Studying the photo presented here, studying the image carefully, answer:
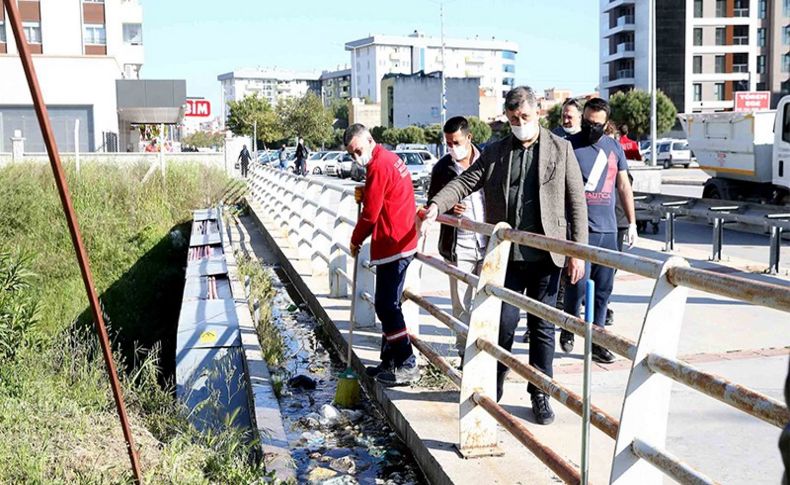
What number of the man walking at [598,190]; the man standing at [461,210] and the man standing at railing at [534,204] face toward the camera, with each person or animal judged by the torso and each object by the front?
3

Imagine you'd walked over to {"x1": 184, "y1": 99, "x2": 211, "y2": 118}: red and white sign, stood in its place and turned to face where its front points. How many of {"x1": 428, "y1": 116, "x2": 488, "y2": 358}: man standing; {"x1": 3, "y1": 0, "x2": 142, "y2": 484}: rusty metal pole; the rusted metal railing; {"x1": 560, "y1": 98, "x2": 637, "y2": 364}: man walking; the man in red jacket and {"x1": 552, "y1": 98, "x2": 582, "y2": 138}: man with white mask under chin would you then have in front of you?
6

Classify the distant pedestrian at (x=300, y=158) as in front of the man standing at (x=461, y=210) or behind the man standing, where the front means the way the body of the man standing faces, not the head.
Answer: behind

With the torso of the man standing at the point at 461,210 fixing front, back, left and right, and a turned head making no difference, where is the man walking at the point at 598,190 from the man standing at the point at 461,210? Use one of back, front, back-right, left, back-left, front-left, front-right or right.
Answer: left

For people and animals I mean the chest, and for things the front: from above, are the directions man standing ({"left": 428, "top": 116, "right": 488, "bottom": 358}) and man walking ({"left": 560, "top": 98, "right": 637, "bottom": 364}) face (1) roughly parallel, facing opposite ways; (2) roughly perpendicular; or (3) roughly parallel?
roughly parallel

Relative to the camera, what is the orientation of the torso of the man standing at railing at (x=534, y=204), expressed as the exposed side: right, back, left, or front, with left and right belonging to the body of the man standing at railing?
front

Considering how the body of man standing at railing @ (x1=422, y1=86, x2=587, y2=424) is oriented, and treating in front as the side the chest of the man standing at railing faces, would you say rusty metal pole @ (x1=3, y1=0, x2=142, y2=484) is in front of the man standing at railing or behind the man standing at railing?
in front

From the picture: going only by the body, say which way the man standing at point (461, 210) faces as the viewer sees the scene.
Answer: toward the camera

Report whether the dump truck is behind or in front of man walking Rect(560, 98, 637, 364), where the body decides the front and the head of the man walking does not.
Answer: behind

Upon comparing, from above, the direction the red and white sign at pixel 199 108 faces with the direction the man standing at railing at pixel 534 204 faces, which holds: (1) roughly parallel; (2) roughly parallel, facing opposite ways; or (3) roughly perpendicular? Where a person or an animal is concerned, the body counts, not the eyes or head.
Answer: roughly parallel

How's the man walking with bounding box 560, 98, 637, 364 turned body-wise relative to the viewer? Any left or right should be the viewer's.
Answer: facing the viewer

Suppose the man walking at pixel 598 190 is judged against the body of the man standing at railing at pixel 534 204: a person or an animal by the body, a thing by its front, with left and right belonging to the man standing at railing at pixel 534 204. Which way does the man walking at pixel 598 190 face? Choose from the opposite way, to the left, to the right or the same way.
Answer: the same way

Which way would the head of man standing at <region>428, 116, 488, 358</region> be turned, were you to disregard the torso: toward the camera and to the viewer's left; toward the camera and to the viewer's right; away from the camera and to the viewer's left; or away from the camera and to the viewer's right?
toward the camera and to the viewer's left

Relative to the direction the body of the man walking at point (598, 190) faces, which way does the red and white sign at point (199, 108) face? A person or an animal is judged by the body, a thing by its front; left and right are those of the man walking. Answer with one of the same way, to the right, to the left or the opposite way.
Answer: the same way
